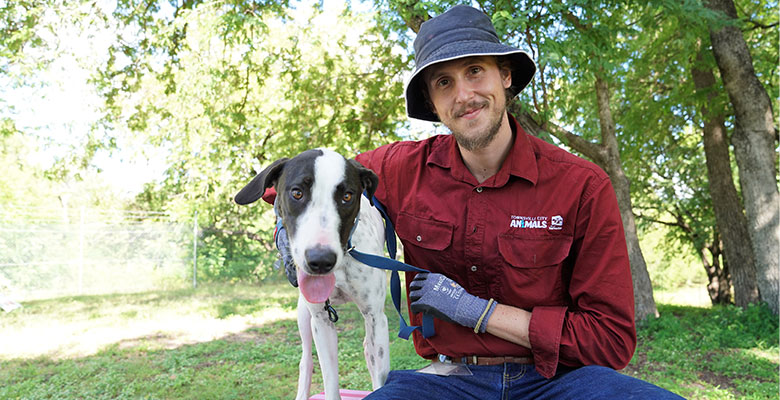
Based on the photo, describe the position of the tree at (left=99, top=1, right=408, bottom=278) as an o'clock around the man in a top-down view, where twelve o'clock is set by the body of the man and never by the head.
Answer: The tree is roughly at 5 o'clock from the man.

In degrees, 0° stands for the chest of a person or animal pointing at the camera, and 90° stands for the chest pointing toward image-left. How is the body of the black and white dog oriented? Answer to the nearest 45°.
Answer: approximately 0°

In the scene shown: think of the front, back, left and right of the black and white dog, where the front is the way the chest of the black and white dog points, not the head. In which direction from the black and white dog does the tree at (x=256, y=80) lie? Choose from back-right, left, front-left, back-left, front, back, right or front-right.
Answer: back

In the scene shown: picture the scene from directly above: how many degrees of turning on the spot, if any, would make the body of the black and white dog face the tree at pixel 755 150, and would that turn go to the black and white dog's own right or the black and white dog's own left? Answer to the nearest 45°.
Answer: approximately 135° to the black and white dog's own left

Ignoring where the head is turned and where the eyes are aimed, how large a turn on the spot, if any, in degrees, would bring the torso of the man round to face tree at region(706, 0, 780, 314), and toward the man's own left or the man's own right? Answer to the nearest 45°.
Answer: approximately 135° to the man's own left

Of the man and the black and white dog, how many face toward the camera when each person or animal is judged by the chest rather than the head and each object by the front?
2

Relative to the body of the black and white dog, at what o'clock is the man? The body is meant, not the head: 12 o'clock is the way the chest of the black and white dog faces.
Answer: The man is roughly at 9 o'clock from the black and white dog.

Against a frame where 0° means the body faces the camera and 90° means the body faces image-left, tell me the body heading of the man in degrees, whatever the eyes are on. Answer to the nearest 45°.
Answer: approximately 0°
